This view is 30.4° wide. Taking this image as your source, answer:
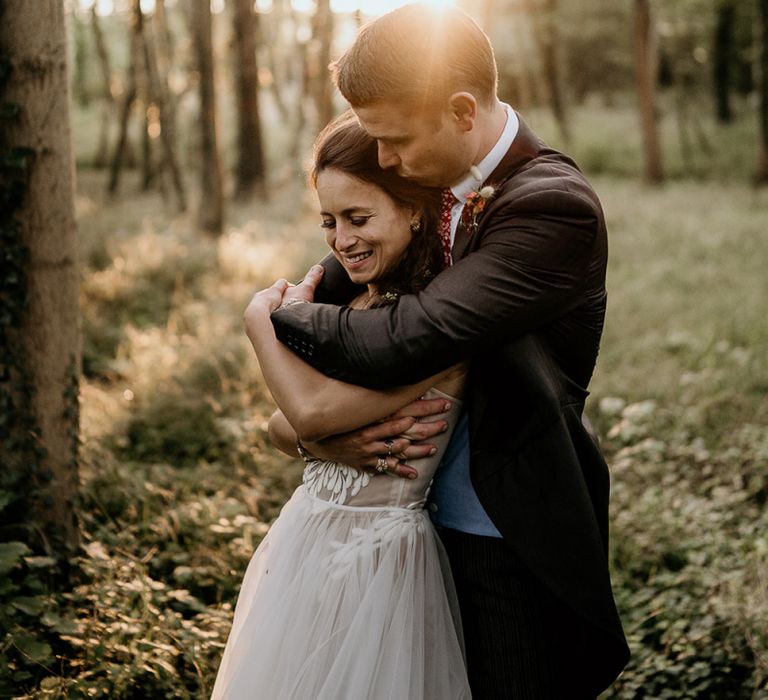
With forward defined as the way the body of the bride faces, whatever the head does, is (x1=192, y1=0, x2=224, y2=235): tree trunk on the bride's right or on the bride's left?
on the bride's right

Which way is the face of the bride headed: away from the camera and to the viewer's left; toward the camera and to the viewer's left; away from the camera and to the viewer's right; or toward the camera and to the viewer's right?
toward the camera and to the viewer's left

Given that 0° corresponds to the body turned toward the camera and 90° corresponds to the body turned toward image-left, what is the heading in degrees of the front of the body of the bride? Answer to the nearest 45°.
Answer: approximately 45°

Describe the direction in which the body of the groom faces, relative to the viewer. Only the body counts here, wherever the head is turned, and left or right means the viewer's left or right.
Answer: facing to the left of the viewer

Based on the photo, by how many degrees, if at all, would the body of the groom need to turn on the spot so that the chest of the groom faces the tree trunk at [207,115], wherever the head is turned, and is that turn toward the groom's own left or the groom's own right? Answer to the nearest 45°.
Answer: approximately 90° to the groom's own right

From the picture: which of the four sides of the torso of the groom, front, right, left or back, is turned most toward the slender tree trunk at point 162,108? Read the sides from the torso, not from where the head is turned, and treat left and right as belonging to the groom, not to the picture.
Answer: right

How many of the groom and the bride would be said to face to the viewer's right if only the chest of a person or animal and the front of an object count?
0
